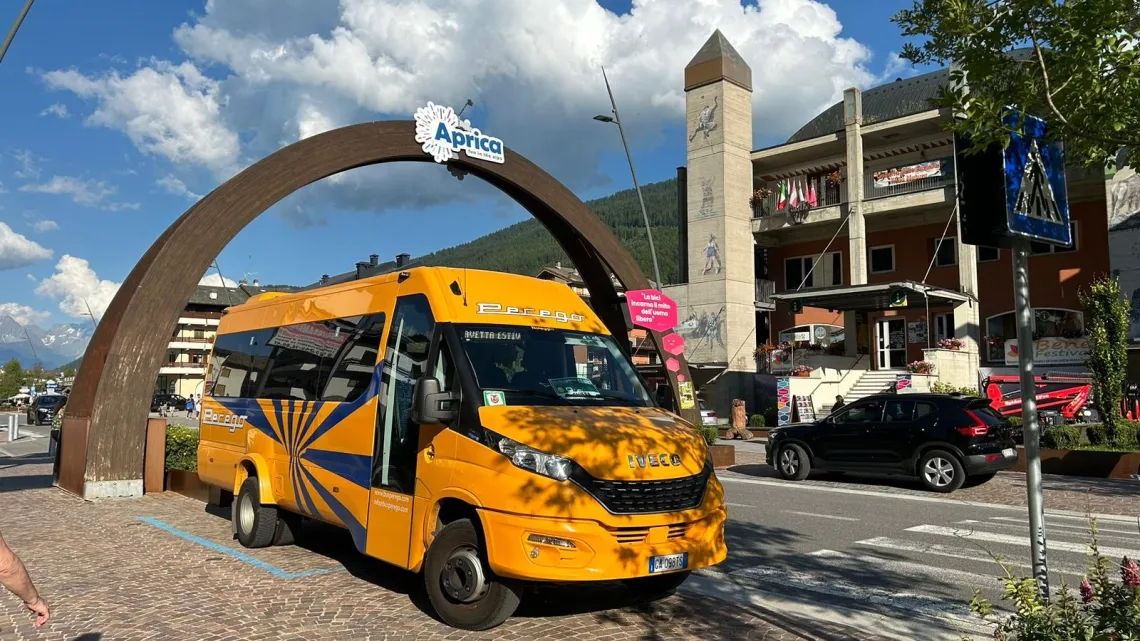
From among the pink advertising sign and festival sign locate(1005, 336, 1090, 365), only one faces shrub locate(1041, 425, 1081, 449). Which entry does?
the festival sign

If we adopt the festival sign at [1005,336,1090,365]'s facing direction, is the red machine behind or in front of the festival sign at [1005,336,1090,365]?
in front

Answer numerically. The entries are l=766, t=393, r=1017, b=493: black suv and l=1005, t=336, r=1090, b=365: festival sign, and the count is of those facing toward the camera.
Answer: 1

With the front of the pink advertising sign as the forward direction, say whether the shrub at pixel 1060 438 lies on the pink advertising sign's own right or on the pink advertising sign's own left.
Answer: on the pink advertising sign's own left

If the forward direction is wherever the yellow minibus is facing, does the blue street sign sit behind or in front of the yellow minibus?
in front

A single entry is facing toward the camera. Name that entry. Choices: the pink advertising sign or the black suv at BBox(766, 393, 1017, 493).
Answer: the pink advertising sign

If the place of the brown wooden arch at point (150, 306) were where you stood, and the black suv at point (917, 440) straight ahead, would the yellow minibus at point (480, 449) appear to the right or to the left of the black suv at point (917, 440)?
right

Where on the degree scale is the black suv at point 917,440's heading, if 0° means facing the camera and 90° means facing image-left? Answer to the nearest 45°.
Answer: approximately 135°

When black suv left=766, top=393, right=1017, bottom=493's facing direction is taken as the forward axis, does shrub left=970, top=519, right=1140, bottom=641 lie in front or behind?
behind

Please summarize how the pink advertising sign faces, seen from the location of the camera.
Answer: facing the viewer

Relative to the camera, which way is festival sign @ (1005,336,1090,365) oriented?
toward the camera

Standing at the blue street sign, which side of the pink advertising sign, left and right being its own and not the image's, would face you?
front

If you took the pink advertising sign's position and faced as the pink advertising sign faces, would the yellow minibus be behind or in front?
in front

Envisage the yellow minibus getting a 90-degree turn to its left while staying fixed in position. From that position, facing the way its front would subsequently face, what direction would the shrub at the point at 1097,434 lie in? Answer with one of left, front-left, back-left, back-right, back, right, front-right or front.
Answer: front

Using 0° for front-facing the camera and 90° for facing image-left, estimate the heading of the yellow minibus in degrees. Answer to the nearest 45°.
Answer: approximately 315°

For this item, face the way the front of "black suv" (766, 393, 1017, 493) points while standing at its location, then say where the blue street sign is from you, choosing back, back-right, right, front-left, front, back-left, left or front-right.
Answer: back-left

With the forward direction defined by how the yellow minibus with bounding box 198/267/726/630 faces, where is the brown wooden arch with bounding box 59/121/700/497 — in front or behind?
behind

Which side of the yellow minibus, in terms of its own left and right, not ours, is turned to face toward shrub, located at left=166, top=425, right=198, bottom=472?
back

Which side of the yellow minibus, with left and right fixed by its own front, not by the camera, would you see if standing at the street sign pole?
front
